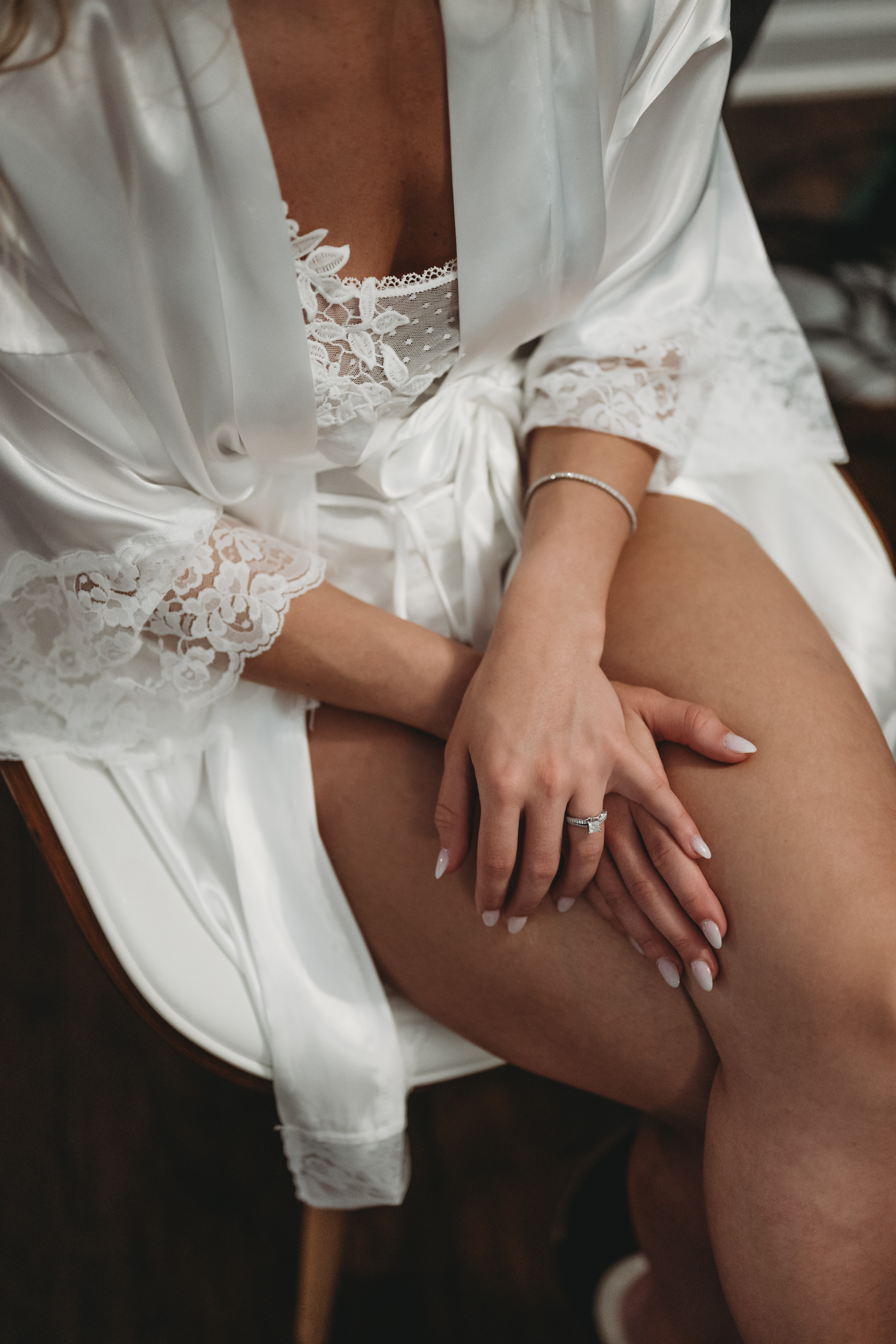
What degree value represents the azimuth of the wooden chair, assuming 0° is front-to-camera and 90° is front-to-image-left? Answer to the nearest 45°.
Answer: approximately 315°

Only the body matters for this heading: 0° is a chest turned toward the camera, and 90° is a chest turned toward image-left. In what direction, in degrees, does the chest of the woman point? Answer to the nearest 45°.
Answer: approximately 315°
